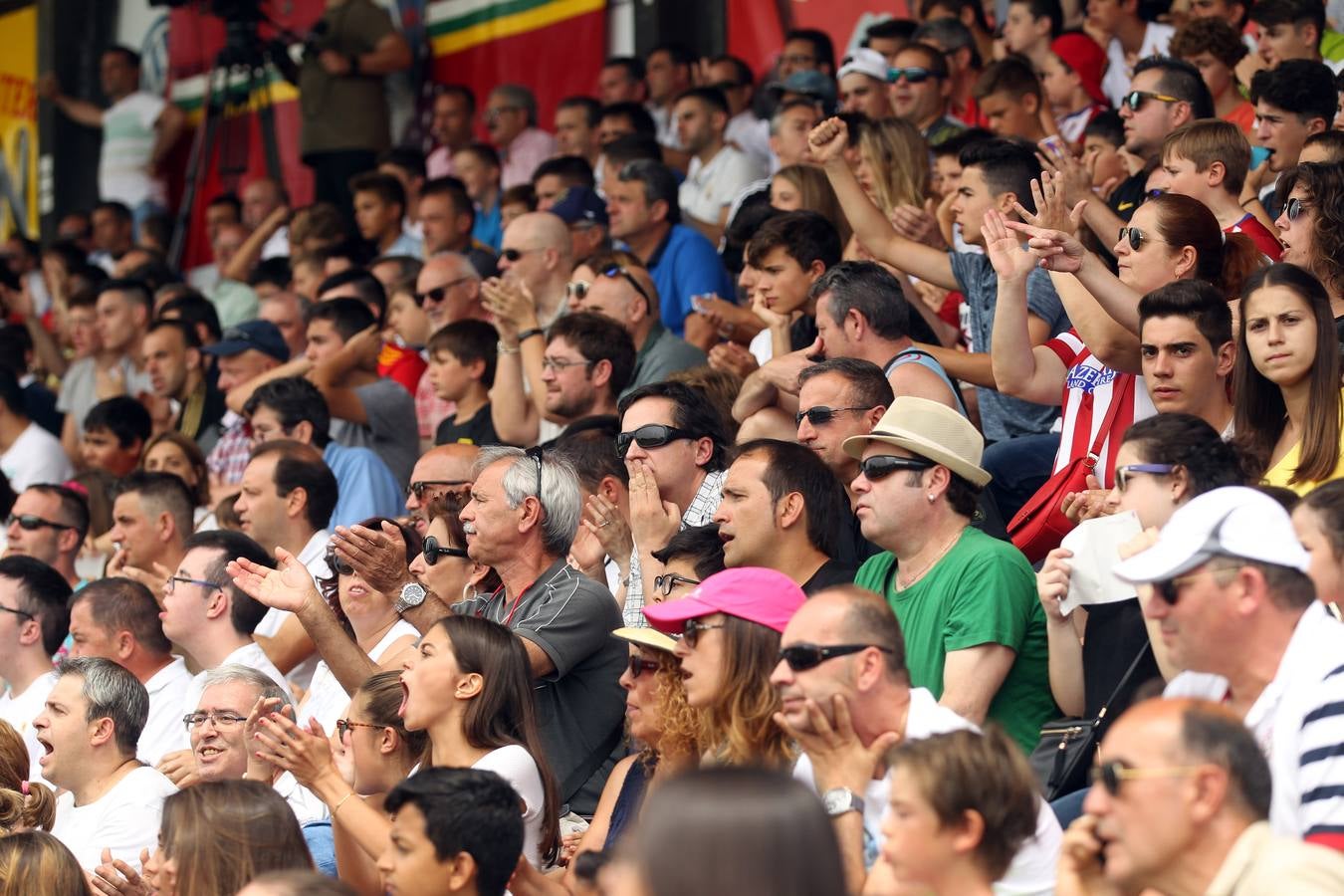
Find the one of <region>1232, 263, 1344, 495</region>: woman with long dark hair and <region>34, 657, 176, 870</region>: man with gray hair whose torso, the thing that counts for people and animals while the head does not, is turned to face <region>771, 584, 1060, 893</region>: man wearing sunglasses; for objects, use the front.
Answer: the woman with long dark hair

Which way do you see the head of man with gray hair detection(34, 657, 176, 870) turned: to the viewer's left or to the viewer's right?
to the viewer's left

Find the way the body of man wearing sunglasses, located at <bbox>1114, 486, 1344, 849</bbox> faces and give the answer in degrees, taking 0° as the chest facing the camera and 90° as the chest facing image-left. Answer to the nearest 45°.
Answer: approximately 90°

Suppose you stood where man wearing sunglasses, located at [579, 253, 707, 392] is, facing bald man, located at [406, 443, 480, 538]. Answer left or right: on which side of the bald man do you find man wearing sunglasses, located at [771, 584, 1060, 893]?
left

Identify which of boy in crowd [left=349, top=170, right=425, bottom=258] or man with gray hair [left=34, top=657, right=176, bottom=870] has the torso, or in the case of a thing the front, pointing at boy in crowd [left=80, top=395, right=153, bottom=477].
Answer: boy in crowd [left=349, top=170, right=425, bottom=258]

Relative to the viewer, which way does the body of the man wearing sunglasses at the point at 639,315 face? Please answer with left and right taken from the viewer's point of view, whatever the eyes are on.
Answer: facing to the left of the viewer

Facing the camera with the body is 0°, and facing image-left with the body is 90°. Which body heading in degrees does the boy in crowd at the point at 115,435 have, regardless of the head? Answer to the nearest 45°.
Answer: approximately 45°

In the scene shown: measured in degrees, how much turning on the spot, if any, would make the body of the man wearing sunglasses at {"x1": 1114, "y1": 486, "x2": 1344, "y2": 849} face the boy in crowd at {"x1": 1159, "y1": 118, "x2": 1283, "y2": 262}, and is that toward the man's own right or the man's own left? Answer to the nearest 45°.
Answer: approximately 90° to the man's own right
